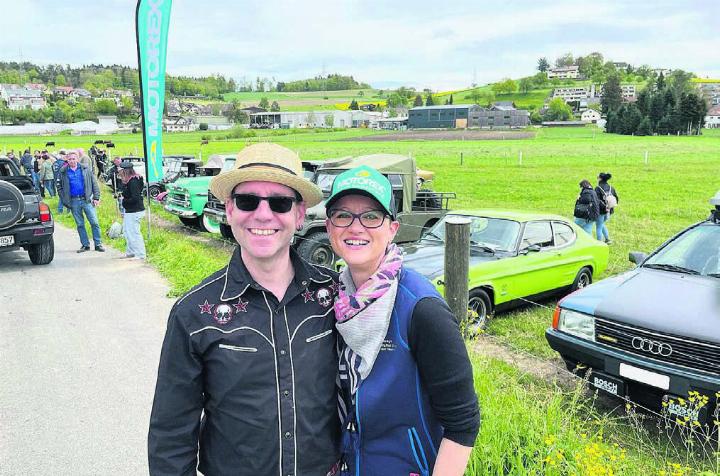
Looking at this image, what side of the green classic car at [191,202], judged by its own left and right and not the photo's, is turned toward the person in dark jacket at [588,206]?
left

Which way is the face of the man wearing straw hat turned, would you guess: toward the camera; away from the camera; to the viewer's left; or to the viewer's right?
toward the camera

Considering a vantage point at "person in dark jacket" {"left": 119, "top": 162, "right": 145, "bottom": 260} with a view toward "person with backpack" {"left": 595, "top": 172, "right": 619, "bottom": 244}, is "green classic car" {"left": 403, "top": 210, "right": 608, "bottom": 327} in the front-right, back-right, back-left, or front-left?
front-right

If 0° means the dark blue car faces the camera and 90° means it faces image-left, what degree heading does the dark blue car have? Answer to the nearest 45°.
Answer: approximately 45°

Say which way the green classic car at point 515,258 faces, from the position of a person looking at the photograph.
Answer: facing the viewer and to the left of the viewer

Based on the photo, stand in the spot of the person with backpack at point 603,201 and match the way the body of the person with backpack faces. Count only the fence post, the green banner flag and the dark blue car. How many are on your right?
0

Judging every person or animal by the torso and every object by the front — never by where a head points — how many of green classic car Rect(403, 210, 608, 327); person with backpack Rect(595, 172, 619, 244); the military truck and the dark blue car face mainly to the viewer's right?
0

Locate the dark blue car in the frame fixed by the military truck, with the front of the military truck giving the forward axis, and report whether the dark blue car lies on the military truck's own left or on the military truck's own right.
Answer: on the military truck's own left

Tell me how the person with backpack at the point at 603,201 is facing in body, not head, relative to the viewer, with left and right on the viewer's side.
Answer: facing away from the viewer and to the left of the viewer

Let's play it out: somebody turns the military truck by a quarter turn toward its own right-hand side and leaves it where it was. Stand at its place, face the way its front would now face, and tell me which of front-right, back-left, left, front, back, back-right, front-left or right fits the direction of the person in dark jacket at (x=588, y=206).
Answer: back-right

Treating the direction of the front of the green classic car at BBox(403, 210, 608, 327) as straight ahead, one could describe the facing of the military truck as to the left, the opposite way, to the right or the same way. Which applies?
the same way

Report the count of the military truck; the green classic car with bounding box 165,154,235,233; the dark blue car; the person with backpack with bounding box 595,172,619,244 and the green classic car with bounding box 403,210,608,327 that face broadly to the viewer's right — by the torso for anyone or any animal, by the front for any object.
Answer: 0

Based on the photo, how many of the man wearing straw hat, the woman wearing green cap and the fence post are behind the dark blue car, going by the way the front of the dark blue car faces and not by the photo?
0
